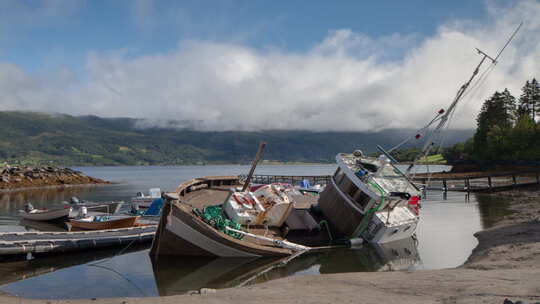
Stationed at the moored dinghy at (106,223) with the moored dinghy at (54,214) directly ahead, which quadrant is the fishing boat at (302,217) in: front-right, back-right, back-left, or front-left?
back-right

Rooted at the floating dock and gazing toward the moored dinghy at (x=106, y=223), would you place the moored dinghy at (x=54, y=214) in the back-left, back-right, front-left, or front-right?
front-left

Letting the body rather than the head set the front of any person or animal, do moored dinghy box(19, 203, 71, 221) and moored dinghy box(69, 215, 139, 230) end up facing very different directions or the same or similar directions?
same or similar directions

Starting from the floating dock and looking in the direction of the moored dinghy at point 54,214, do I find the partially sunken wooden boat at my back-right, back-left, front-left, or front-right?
back-right
